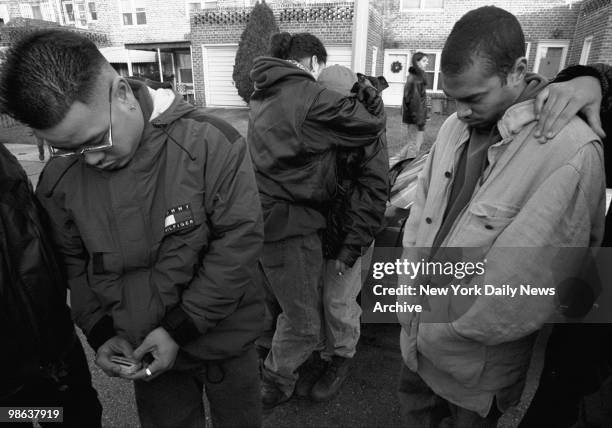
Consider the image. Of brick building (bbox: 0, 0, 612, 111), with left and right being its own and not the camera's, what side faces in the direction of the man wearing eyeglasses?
front

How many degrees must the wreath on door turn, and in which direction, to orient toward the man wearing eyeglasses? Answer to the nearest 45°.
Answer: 0° — it already faces them

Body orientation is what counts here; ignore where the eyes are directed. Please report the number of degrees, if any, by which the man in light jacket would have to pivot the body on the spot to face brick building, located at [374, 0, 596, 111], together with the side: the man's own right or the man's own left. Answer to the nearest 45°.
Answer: approximately 135° to the man's own right

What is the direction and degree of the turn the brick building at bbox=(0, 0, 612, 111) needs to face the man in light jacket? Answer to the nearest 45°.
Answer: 0° — it already faces them

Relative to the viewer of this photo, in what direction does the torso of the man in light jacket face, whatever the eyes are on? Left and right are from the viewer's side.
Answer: facing the viewer and to the left of the viewer

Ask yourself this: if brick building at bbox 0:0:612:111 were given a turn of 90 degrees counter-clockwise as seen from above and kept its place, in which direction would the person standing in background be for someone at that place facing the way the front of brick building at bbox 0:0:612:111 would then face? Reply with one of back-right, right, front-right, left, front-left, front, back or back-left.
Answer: right

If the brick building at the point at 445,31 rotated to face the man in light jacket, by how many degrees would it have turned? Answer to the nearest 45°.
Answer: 0° — it already faces them

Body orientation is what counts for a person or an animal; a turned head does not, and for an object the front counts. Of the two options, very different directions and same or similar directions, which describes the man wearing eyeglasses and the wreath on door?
same or similar directions

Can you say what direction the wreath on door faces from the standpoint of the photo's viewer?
facing the viewer

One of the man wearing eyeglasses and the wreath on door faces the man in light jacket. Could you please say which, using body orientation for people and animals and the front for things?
the wreath on door

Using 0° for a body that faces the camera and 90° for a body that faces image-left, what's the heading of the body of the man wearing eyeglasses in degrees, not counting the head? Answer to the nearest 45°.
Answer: approximately 45°

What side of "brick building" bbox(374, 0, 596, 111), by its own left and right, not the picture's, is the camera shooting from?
front

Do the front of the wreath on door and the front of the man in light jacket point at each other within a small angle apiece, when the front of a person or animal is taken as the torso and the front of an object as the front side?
no

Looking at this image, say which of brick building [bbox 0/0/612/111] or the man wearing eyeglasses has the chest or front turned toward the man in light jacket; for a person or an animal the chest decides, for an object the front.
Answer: the brick building

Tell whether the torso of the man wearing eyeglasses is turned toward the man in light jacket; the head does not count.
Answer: no

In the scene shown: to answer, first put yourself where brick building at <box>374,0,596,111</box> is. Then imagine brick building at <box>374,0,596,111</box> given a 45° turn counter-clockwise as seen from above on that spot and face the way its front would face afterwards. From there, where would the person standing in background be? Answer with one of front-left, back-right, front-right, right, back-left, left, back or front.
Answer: front-right

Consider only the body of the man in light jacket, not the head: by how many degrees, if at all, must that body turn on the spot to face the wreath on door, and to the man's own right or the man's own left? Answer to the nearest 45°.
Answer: approximately 135° to the man's own right

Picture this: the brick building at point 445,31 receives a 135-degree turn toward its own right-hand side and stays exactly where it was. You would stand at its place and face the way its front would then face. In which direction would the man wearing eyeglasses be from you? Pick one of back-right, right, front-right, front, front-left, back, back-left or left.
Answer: back-left
